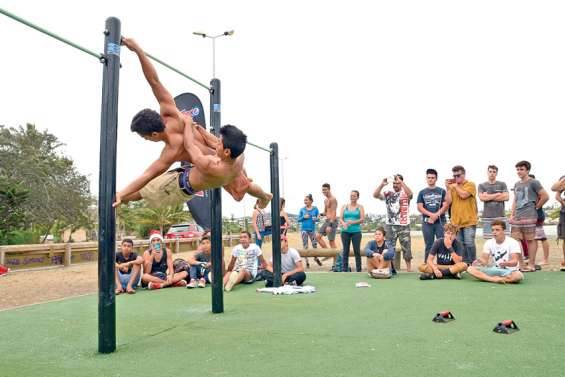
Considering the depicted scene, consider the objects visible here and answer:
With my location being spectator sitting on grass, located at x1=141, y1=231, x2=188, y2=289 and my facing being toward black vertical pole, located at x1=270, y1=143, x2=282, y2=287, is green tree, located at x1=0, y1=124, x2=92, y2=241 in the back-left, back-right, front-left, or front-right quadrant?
back-left

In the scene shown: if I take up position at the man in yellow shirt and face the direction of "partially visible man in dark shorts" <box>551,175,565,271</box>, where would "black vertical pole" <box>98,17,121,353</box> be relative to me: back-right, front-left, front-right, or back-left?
back-right

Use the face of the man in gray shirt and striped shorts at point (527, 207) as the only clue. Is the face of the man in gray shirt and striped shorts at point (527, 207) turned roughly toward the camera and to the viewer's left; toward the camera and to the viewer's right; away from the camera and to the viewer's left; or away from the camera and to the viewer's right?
toward the camera and to the viewer's left

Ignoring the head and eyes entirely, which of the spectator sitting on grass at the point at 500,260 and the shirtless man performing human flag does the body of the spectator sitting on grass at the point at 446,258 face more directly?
the shirtless man performing human flag

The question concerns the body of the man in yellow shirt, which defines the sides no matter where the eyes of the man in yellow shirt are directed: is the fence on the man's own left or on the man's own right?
on the man's own right

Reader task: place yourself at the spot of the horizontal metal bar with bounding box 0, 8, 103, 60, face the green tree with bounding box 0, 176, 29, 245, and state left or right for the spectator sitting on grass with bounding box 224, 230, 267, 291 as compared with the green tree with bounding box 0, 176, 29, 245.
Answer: right

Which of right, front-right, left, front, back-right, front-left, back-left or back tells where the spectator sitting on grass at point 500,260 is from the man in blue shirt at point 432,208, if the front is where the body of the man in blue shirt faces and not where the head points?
front-left

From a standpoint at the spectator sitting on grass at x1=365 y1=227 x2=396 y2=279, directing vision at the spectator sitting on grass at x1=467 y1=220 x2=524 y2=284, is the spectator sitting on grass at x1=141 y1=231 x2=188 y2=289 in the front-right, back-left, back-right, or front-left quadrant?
back-right

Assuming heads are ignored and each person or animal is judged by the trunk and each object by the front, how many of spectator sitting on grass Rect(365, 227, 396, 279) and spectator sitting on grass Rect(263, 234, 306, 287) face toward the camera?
2
